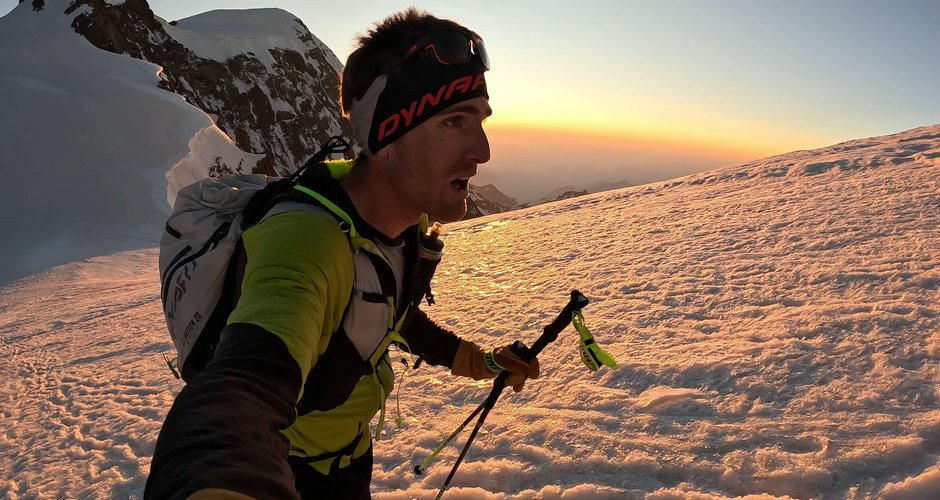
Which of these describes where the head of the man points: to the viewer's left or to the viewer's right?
to the viewer's right

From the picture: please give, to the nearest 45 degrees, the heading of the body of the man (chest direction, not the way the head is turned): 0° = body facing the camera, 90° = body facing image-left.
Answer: approximately 315°
